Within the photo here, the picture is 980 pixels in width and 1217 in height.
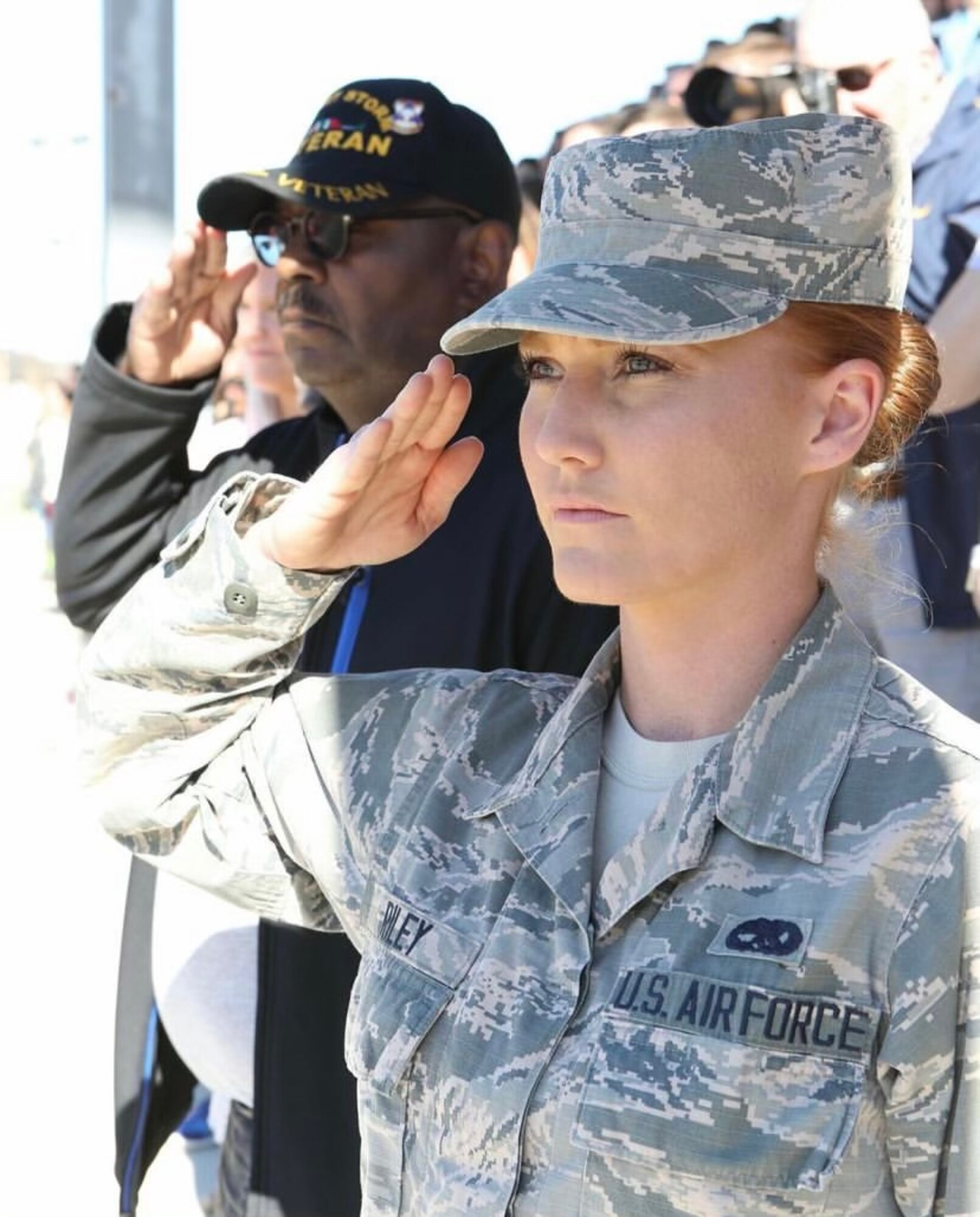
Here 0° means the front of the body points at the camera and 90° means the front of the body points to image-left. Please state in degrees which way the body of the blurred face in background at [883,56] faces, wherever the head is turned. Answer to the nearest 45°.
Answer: approximately 90°

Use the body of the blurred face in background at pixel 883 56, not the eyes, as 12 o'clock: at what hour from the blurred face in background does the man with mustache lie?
The man with mustache is roughly at 10 o'clock from the blurred face in background.
